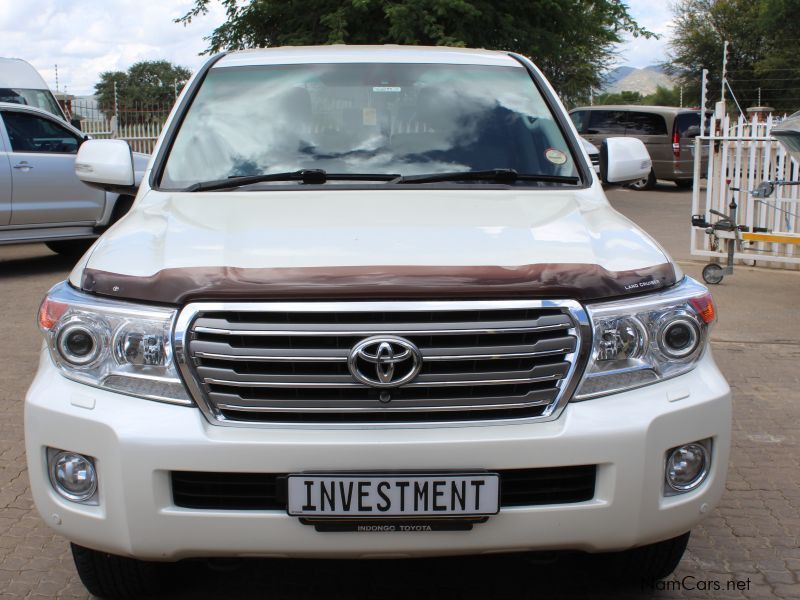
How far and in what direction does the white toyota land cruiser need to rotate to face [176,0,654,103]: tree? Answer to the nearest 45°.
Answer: approximately 180°

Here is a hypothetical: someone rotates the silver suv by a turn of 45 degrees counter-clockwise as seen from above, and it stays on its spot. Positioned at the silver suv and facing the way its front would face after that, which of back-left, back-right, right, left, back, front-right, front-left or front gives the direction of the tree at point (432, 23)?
front

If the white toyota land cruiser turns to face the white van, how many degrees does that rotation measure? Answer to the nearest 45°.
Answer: approximately 180°

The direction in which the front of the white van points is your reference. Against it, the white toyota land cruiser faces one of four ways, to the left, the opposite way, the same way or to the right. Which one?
to the right

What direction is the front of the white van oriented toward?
to the viewer's right

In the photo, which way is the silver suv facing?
to the viewer's right

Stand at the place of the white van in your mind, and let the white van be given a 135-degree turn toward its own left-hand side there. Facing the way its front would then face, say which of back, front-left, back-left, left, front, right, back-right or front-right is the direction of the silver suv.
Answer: back-left

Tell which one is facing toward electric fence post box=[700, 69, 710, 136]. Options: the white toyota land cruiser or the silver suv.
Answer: the silver suv

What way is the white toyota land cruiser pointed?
toward the camera
